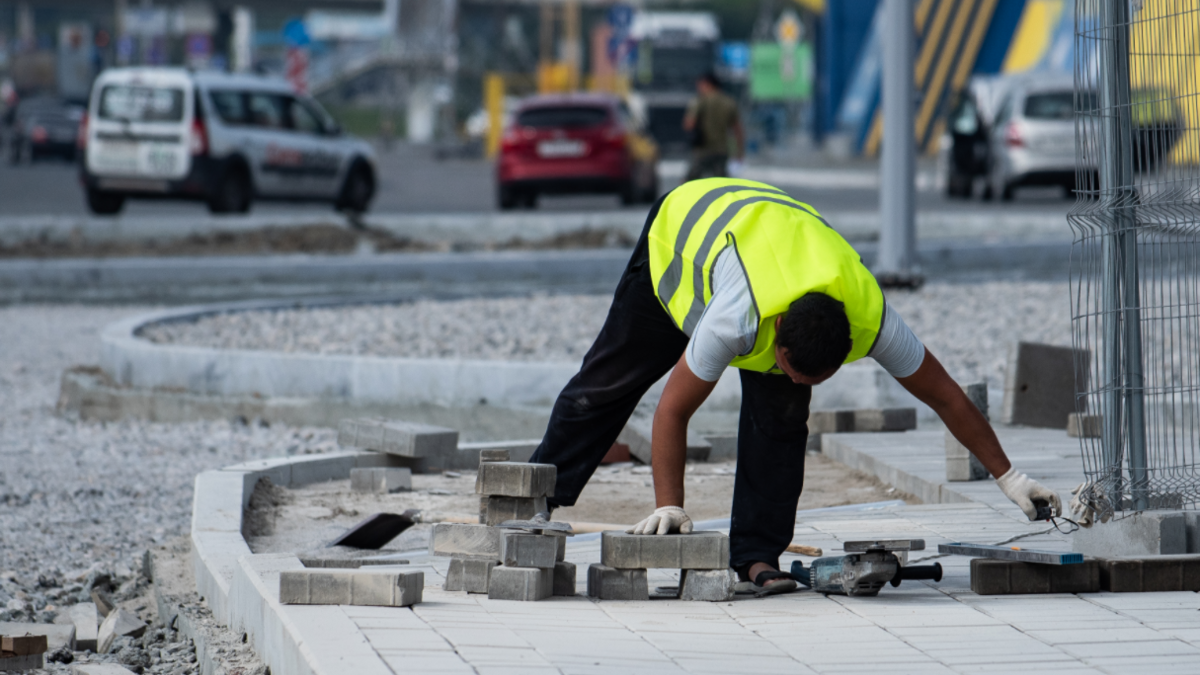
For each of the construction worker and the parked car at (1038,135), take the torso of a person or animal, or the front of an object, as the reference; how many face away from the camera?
1

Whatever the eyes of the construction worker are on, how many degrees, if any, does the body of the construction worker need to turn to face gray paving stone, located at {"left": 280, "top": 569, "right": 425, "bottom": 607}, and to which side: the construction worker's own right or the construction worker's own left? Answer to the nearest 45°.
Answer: approximately 90° to the construction worker's own right

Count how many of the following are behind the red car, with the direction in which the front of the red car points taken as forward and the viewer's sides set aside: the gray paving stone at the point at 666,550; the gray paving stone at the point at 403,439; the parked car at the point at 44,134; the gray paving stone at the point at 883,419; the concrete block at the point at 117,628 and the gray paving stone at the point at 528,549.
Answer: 5

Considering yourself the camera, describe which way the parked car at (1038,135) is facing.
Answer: facing away from the viewer

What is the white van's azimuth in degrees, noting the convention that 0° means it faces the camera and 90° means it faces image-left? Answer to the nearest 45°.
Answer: approximately 225°

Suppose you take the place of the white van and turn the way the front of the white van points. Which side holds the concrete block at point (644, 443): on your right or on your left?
on your right

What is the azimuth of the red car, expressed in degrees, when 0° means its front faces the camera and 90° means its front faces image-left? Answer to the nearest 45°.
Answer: approximately 180°

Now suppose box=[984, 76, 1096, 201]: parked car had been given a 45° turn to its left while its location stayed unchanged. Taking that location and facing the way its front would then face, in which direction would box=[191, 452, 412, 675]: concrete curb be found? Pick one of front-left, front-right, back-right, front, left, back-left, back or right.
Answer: back-left

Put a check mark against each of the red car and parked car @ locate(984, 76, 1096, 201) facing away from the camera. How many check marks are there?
2

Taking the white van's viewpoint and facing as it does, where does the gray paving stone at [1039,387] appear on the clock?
The gray paving stone is roughly at 4 o'clock from the white van.

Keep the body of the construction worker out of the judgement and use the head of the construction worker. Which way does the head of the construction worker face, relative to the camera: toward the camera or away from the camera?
toward the camera

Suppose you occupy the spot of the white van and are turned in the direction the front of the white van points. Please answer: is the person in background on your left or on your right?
on your right

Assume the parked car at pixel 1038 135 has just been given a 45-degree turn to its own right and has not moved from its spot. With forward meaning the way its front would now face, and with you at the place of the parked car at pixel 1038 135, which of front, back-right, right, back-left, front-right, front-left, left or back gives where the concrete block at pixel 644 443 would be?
back-right

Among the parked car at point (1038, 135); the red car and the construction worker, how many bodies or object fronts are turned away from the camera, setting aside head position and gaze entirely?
2

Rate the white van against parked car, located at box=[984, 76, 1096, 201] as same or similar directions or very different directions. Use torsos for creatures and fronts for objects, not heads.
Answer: same or similar directions

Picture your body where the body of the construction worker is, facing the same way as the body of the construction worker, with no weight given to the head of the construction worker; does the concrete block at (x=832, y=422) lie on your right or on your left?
on your left
